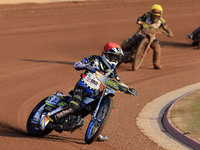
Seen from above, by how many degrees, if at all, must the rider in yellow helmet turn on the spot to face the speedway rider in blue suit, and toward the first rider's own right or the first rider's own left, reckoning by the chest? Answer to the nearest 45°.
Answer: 0° — they already face them

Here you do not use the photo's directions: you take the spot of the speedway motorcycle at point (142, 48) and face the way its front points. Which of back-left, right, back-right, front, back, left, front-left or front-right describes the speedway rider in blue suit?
front-right

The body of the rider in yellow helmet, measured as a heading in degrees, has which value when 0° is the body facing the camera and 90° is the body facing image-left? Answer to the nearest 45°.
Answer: approximately 0°

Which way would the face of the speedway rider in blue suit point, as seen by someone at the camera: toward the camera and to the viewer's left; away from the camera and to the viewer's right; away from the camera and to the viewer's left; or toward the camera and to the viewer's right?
toward the camera and to the viewer's right

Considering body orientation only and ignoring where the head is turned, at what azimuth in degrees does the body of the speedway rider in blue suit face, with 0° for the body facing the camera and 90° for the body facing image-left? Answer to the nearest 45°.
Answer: approximately 315°
